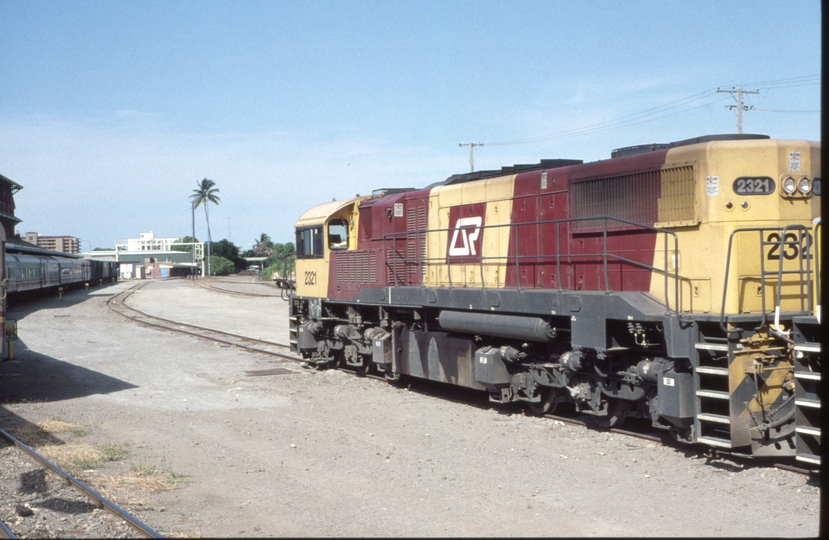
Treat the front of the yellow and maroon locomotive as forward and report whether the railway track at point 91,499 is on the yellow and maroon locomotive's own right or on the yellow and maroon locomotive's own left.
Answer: on the yellow and maroon locomotive's own left

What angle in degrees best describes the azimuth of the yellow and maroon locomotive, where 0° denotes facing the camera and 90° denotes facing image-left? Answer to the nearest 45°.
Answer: approximately 135°
